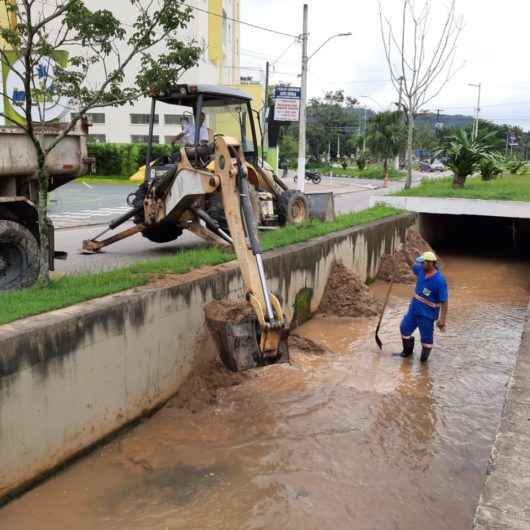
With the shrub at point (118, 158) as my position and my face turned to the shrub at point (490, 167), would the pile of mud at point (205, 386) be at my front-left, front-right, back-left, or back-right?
front-right

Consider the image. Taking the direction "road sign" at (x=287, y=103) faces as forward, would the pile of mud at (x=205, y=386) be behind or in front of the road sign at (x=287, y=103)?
in front

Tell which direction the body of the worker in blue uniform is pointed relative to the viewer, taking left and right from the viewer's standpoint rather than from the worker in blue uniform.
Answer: facing the viewer and to the left of the viewer

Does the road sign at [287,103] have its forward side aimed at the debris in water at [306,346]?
yes

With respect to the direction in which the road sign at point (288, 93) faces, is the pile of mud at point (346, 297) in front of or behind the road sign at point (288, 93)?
in front

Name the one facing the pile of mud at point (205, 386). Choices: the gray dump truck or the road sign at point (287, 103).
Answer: the road sign

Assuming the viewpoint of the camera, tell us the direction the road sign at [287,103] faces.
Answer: facing the viewer

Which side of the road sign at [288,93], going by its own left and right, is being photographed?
front

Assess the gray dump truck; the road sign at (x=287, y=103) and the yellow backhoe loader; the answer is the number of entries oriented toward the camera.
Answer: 1

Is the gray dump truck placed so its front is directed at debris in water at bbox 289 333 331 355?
no

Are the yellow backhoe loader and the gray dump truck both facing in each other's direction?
no

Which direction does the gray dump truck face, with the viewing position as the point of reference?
facing to the left of the viewer

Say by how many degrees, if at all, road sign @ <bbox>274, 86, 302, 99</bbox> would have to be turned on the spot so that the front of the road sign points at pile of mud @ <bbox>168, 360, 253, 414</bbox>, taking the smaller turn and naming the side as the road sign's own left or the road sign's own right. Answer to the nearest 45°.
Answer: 0° — it already faces it

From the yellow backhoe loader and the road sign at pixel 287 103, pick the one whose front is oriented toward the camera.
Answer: the road sign

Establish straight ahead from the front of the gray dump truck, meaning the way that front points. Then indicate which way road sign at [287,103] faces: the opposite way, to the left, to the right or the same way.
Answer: to the left
